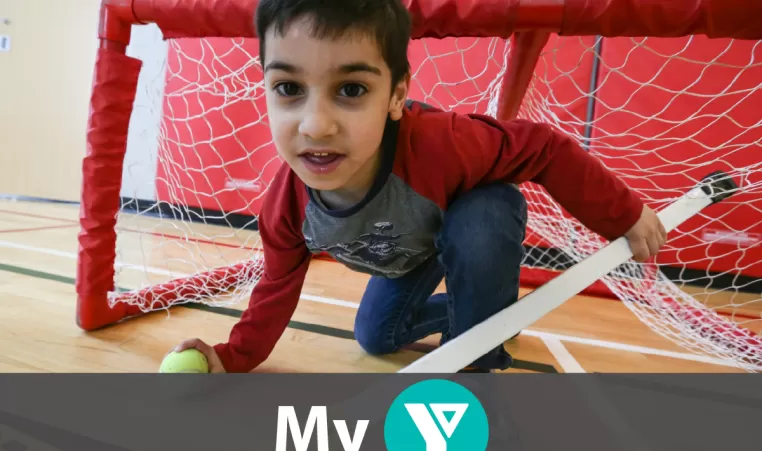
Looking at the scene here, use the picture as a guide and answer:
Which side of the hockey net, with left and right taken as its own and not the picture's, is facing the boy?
front

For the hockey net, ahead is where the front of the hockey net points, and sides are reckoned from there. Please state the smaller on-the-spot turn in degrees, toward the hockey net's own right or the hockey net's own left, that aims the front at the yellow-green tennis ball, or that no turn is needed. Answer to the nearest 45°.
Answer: approximately 45° to the hockey net's own right

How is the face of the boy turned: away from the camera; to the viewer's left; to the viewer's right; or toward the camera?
toward the camera

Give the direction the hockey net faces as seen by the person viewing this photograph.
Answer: facing the viewer
